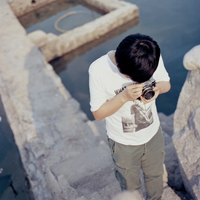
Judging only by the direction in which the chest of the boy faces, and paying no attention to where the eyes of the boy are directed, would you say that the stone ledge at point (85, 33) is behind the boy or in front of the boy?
behind

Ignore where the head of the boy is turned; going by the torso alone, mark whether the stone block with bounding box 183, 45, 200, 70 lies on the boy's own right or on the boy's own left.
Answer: on the boy's own left

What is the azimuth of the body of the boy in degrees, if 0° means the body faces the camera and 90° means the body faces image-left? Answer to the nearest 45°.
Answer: approximately 315°
